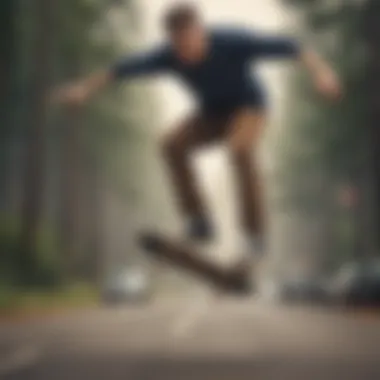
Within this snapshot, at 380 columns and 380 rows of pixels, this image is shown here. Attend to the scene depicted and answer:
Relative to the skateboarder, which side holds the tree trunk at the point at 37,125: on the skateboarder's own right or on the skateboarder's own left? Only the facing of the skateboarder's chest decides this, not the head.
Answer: on the skateboarder's own right

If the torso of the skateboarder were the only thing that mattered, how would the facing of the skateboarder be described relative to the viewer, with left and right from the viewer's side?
facing the viewer and to the left of the viewer

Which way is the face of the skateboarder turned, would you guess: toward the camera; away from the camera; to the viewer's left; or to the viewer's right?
toward the camera

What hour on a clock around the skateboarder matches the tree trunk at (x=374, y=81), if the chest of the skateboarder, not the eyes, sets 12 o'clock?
The tree trunk is roughly at 7 o'clock from the skateboarder.

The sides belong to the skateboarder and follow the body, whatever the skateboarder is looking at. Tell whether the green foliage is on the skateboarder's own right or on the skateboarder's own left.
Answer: on the skateboarder's own right

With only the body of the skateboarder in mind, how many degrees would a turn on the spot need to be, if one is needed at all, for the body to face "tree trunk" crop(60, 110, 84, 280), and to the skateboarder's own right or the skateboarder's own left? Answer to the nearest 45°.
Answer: approximately 90° to the skateboarder's own right
